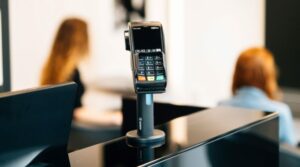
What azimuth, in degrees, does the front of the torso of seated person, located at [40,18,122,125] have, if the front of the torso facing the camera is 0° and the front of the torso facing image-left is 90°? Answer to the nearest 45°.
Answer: approximately 270°

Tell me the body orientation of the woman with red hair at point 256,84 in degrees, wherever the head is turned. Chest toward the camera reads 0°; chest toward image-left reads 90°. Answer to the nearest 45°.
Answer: approximately 180°

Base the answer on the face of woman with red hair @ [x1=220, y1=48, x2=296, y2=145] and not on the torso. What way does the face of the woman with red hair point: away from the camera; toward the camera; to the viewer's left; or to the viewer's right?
away from the camera

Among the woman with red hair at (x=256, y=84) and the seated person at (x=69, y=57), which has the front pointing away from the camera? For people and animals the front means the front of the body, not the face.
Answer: the woman with red hair

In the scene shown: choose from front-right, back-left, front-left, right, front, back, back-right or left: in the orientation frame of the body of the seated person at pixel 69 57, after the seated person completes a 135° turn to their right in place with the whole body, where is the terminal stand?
front-left

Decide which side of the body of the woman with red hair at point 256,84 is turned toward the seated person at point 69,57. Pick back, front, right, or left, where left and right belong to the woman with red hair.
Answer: left
